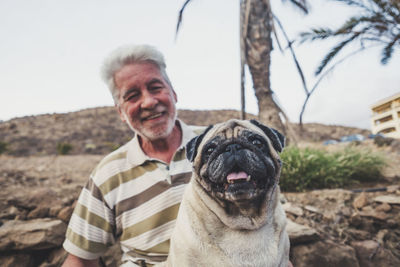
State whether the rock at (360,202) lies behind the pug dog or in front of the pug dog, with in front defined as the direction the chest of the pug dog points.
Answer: behind

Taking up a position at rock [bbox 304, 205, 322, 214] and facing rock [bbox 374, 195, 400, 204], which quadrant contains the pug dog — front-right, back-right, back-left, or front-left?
back-right

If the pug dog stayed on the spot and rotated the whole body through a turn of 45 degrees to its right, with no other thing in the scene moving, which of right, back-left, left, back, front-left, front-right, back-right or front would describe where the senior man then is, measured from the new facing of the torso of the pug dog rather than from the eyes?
right

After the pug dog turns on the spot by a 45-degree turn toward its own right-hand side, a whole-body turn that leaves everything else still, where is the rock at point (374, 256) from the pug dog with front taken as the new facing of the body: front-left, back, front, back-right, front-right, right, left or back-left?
back

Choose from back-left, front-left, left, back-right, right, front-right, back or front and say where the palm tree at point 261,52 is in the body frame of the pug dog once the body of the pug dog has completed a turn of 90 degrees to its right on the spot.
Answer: right

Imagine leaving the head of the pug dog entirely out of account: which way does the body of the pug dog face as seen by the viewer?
toward the camera

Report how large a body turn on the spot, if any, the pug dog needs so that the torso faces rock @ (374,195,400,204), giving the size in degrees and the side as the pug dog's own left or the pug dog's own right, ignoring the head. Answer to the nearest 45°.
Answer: approximately 135° to the pug dog's own left

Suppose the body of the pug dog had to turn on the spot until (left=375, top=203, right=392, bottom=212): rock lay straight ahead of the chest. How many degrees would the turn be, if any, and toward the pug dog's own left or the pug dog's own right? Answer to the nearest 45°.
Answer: approximately 135° to the pug dog's own left

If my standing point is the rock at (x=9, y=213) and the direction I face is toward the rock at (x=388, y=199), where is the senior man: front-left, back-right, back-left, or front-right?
front-right

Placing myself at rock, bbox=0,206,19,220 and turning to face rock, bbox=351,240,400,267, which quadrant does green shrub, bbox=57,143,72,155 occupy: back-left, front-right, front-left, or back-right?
back-left
